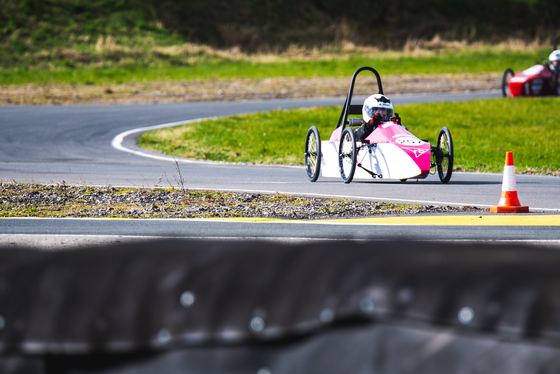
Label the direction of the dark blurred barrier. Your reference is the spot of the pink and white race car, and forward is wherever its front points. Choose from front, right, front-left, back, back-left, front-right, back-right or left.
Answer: front-right

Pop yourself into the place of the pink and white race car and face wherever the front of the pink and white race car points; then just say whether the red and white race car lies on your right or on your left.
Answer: on your left

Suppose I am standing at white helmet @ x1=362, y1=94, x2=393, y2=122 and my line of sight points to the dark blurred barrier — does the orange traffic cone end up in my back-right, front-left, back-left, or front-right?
front-left

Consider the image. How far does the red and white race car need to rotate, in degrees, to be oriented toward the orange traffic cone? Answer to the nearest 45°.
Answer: approximately 45° to its left

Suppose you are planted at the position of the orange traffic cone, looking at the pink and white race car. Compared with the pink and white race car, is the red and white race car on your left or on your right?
right

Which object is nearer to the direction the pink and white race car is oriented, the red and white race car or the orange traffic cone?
the orange traffic cone

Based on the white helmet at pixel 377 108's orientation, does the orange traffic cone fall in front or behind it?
in front

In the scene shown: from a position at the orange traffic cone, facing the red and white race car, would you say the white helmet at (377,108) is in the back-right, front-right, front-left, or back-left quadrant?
front-left

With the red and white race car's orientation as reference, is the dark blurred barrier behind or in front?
in front

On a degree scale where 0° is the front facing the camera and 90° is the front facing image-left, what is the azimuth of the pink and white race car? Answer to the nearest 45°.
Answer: approximately 315°

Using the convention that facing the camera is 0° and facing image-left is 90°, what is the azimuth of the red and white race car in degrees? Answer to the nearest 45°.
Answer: approximately 45°

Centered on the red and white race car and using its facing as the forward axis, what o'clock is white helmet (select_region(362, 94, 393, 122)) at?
The white helmet is roughly at 11 o'clock from the red and white race car.

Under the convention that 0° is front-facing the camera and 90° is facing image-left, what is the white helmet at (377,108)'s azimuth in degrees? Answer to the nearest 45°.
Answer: approximately 315°

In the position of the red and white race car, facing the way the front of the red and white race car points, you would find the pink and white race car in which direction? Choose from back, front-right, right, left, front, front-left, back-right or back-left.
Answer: front-left

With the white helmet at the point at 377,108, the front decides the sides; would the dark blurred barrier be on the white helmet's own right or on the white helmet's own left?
on the white helmet's own right
